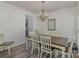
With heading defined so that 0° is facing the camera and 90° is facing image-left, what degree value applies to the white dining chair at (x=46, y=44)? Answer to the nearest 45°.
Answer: approximately 225°
